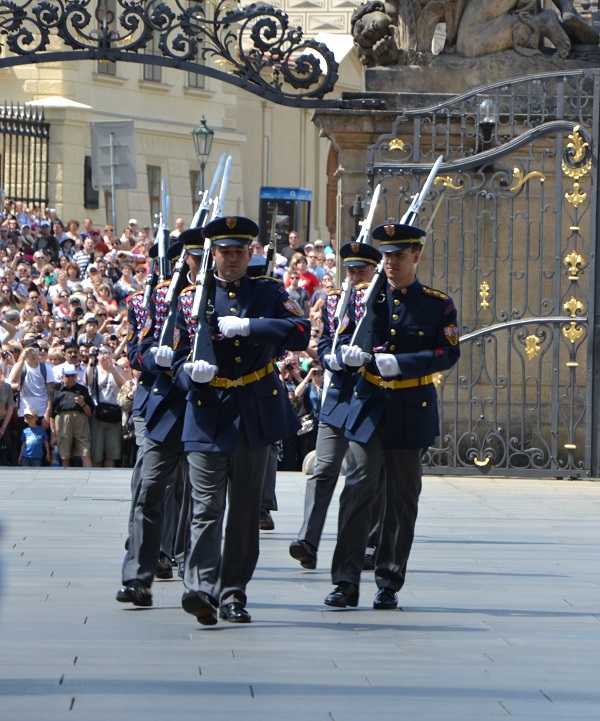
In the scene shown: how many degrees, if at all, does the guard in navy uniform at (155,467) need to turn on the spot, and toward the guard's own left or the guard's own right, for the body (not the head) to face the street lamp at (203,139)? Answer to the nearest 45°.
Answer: approximately 135° to the guard's own right

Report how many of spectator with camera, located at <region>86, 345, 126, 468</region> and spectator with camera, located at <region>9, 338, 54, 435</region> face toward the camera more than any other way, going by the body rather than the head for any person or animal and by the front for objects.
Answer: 2

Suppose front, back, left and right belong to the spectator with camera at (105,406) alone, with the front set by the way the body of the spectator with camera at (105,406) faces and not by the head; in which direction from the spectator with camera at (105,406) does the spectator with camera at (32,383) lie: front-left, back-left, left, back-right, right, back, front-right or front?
right

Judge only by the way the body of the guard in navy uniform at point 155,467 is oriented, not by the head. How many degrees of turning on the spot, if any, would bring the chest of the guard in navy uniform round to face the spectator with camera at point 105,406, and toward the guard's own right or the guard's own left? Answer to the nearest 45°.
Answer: approximately 135° to the guard's own right

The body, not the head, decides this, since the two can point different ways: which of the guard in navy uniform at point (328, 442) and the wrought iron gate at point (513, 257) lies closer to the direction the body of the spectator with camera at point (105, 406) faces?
the guard in navy uniform

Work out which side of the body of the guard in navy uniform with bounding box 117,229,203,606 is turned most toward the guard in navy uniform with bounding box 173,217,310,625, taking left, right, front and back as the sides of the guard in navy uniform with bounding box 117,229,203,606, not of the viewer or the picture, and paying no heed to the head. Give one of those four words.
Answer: front

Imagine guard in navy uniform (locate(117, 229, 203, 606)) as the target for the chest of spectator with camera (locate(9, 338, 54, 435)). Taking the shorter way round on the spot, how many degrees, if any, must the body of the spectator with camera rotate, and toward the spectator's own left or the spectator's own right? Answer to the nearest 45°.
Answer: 0° — they already face them

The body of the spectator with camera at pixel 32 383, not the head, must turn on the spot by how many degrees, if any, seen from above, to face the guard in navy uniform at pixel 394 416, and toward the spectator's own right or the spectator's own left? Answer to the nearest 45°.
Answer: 0° — they already face them

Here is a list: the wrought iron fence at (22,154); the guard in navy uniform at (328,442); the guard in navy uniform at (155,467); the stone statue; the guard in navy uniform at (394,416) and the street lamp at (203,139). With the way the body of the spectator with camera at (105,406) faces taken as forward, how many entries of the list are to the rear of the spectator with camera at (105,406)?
2

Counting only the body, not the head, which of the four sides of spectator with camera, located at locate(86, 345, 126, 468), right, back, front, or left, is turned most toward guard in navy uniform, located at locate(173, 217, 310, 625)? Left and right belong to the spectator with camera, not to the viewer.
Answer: front
